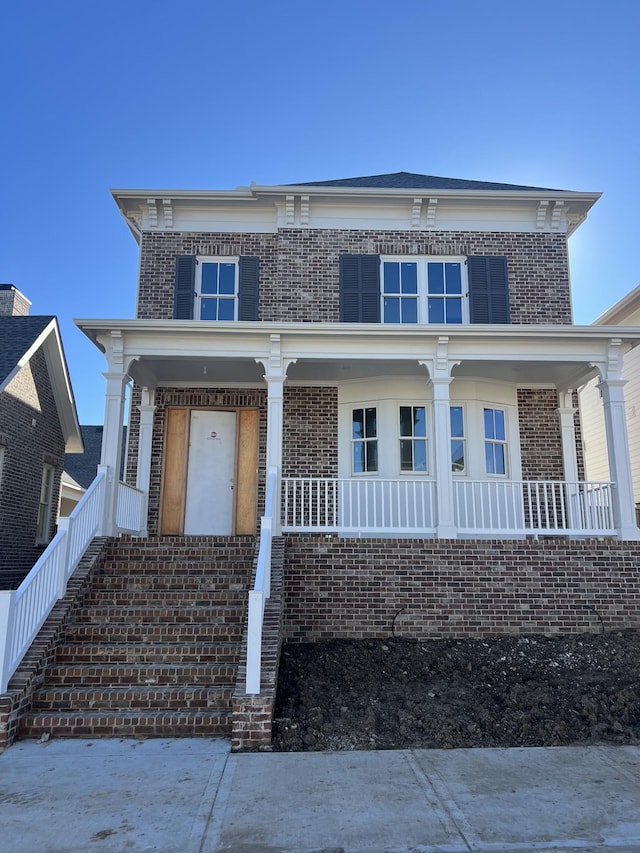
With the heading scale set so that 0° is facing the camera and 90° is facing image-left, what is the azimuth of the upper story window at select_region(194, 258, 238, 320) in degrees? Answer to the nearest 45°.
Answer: approximately 0°
